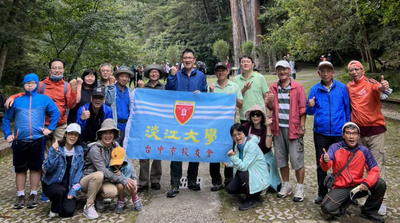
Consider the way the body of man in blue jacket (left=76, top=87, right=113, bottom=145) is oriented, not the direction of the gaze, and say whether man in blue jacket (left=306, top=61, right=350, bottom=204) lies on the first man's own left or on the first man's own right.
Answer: on the first man's own left

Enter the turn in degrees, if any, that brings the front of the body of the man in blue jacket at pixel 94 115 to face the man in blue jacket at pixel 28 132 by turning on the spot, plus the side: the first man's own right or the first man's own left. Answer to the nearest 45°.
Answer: approximately 90° to the first man's own right

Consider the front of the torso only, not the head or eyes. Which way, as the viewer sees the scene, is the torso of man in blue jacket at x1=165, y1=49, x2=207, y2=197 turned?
toward the camera

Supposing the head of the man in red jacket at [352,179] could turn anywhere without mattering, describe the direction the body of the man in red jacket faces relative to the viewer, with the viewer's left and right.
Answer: facing the viewer

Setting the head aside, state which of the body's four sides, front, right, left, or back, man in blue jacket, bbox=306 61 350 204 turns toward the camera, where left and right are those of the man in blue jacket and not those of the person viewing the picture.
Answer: front

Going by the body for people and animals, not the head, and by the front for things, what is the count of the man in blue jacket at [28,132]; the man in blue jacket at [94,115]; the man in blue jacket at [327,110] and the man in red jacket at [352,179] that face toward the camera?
4

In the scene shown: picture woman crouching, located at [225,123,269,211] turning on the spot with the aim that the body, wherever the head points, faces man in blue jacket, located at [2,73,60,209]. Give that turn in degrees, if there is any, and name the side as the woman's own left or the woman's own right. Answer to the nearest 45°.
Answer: approximately 45° to the woman's own right

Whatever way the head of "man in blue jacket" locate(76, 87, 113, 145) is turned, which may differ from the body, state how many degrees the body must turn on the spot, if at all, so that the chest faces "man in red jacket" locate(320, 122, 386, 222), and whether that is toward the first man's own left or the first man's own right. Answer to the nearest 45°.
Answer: approximately 45° to the first man's own left
